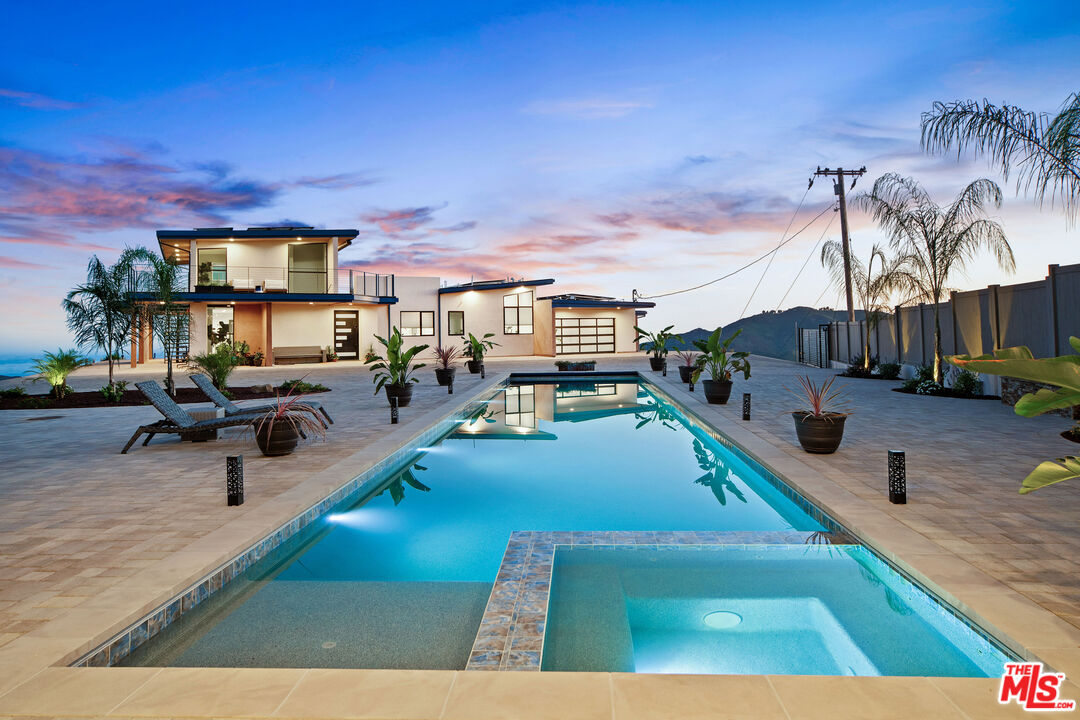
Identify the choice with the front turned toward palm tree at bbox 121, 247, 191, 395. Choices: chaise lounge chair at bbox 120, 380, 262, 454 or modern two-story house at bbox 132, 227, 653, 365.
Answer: the modern two-story house

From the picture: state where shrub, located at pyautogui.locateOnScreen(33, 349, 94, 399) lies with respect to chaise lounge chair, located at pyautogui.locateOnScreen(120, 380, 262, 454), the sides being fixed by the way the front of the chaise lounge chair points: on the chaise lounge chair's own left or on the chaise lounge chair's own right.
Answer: on the chaise lounge chair's own left

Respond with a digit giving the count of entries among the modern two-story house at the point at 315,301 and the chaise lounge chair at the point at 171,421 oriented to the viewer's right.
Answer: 1

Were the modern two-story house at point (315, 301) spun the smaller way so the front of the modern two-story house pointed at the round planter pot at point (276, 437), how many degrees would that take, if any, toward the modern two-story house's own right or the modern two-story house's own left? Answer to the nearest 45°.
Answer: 0° — it already faces it

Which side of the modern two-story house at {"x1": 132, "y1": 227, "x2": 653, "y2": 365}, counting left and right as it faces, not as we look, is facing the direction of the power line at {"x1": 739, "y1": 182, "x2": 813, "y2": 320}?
left

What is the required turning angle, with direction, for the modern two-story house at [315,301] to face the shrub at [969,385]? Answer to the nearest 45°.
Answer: approximately 45° to its left

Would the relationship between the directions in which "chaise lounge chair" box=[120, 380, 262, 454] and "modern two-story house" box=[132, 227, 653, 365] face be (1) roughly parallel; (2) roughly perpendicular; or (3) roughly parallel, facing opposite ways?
roughly perpendicular

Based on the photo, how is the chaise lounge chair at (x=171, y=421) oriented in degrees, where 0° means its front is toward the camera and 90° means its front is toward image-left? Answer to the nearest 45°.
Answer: approximately 270°

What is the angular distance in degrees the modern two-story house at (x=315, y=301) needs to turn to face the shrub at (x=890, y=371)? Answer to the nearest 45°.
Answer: approximately 45° to its left
